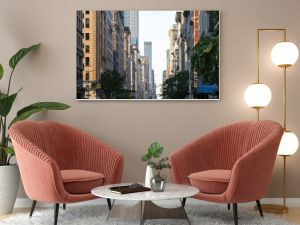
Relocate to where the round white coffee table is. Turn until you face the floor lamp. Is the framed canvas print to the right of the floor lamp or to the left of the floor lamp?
left

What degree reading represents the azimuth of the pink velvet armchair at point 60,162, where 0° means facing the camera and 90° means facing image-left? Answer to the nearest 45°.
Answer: approximately 315°

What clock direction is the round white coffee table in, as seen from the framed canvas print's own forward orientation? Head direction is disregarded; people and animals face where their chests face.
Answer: The round white coffee table is roughly at 12 o'clock from the framed canvas print.

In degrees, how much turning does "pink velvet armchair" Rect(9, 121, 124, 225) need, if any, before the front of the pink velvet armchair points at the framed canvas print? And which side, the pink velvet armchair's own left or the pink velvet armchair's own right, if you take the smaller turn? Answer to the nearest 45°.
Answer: approximately 90° to the pink velvet armchair's own left

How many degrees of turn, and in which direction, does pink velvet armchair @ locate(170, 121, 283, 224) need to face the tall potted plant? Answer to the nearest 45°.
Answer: approximately 45° to its right

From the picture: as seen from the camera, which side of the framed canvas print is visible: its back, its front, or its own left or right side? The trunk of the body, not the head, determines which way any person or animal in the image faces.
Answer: front

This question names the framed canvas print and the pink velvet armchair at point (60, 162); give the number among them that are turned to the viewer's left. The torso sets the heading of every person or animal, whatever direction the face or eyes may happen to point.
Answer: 0

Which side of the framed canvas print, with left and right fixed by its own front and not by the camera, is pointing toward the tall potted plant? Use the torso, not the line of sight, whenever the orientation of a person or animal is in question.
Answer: right

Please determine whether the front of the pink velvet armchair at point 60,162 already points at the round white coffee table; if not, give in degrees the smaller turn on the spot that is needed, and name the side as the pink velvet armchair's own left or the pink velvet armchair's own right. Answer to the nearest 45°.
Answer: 0° — it already faces it

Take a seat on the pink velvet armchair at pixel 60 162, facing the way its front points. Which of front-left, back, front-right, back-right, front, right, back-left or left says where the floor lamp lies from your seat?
front-left

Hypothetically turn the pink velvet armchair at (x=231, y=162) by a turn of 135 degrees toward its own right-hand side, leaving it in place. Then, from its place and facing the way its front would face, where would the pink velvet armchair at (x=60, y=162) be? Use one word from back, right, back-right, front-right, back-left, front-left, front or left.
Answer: left

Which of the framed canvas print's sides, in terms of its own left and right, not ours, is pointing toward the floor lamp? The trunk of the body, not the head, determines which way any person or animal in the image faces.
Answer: left

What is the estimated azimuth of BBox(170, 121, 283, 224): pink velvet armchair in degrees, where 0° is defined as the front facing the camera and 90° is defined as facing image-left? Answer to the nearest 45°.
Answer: approximately 45°

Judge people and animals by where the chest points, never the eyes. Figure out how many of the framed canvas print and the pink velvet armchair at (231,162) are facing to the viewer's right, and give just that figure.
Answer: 0
